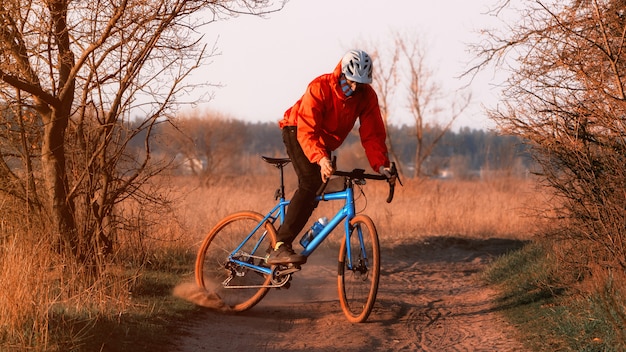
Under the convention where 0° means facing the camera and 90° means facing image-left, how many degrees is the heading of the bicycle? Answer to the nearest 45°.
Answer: approximately 315°

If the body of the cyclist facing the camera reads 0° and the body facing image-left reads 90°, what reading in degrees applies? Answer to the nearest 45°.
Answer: approximately 315°
